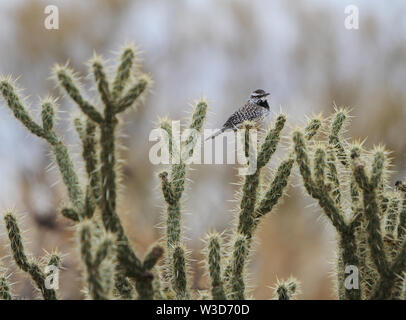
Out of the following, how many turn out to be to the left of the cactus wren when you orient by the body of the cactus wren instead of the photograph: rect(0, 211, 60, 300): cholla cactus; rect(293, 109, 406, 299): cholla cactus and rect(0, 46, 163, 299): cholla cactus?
0

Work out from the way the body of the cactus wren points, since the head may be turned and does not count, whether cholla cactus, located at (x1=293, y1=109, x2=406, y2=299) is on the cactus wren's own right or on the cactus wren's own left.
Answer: on the cactus wren's own right

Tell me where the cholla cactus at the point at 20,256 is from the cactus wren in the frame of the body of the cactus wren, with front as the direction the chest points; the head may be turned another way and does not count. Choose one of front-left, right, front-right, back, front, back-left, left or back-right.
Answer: back-right

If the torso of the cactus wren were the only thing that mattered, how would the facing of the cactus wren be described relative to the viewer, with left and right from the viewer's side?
facing to the right of the viewer
